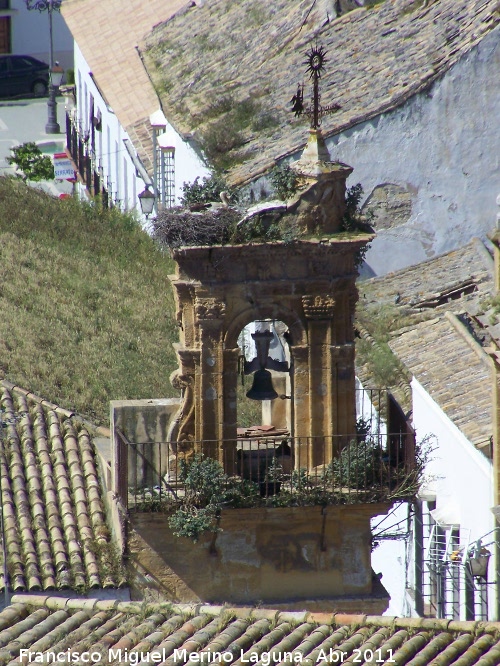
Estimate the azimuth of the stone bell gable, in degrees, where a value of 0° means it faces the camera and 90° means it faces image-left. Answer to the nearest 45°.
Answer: approximately 0°

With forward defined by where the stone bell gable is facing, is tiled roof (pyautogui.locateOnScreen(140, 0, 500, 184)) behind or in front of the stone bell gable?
behind

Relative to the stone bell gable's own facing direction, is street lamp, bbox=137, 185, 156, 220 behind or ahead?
behind

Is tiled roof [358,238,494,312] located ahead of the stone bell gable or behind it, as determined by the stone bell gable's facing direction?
behind

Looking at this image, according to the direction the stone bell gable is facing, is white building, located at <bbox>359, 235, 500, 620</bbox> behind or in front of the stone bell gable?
behind

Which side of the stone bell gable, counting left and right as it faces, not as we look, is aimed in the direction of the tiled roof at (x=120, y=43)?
back
